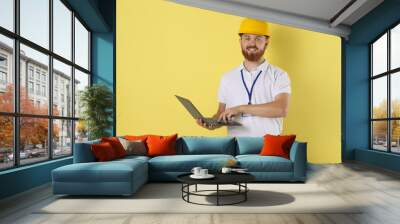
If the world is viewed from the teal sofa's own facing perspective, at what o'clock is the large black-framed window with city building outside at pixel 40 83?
The large black-framed window with city building outside is roughly at 3 o'clock from the teal sofa.

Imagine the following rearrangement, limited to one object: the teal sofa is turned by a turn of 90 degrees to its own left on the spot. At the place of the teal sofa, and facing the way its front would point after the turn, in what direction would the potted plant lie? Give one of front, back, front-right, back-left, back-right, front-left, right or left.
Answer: back-left

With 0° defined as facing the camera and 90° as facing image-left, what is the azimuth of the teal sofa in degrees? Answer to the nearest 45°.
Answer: approximately 0°

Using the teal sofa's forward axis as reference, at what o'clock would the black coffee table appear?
The black coffee table is roughly at 11 o'clock from the teal sofa.

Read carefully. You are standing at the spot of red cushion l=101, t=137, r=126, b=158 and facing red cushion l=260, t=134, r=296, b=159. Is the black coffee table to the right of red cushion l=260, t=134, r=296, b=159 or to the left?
right
